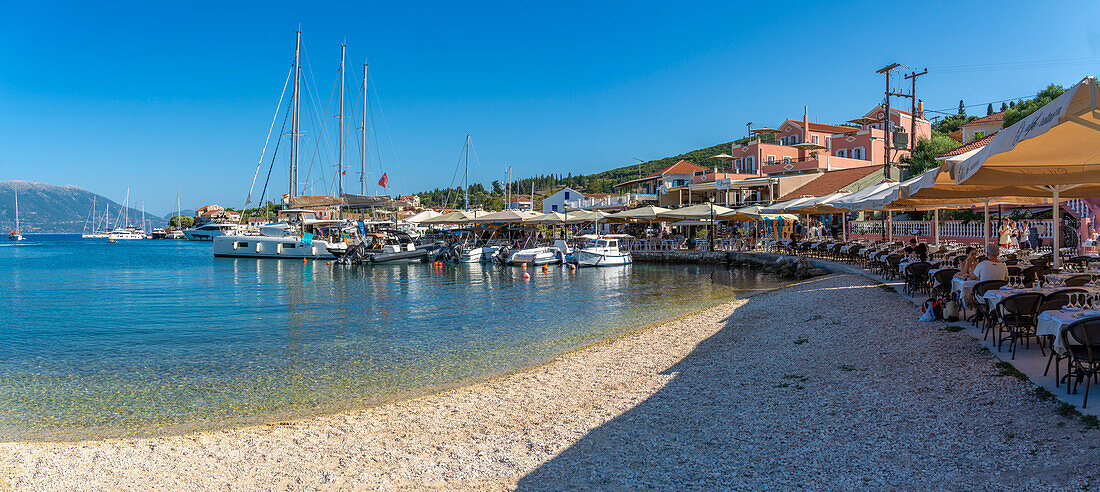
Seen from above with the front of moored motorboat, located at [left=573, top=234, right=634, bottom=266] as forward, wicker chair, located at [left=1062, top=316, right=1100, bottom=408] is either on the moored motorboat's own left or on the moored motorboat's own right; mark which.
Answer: on the moored motorboat's own left

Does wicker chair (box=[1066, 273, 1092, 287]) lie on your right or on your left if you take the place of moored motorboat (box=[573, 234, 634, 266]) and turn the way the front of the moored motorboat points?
on your left

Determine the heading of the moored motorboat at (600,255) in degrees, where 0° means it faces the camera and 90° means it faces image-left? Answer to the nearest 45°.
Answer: approximately 45°

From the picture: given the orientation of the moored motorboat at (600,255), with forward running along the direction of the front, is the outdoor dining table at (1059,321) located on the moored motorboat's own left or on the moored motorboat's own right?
on the moored motorboat's own left

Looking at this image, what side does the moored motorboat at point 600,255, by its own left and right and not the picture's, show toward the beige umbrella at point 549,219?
right

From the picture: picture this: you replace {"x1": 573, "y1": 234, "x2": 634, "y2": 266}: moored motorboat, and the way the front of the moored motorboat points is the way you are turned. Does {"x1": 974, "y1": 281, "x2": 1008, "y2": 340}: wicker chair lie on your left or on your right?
on your left

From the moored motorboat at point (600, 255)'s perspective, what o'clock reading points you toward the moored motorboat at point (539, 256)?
the moored motorboat at point (539, 256) is roughly at 2 o'clock from the moored motorboat at point (600, 255).

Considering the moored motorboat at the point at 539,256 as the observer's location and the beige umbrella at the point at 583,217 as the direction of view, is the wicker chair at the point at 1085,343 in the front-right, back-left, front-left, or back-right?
back-right
